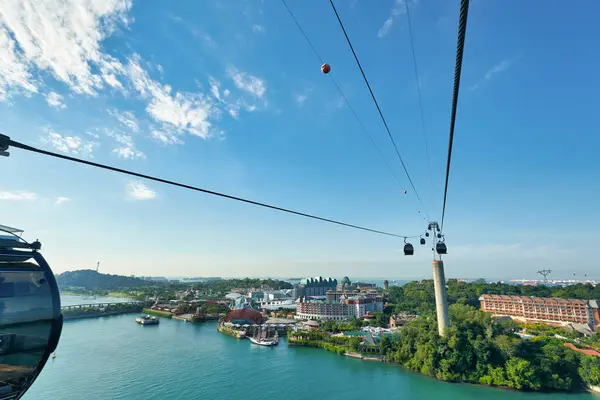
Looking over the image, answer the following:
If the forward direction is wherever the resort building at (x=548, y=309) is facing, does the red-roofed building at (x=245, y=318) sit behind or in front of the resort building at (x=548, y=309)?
in front

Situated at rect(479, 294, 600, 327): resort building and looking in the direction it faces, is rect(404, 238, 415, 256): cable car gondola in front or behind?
in front

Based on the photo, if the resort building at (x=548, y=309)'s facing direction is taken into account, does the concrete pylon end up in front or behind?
in front

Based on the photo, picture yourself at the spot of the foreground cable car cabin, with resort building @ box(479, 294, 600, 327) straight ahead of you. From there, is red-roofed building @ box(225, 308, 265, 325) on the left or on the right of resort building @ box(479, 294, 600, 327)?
left

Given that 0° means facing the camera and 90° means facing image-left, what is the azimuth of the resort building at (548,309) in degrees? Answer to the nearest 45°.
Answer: approximately 45°

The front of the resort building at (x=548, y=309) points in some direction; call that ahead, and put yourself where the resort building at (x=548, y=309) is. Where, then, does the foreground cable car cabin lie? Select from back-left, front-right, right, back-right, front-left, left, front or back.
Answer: front-left

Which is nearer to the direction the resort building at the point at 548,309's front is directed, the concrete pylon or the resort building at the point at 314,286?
the concrete pylon
